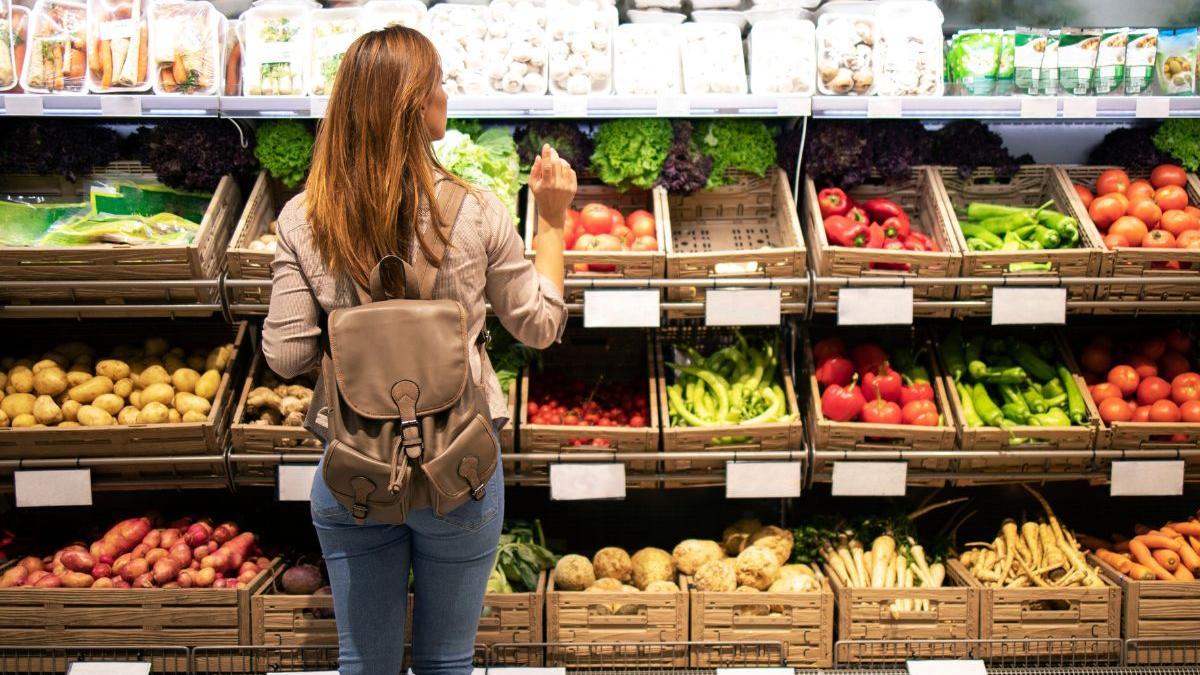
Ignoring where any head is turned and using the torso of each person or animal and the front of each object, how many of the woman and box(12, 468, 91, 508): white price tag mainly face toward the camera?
1

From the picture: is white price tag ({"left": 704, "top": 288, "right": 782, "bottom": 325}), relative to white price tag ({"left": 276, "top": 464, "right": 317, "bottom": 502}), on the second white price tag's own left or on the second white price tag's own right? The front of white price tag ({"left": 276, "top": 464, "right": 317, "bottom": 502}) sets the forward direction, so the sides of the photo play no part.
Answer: on the second white price tag's own left

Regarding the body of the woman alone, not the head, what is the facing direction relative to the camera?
away from the camera

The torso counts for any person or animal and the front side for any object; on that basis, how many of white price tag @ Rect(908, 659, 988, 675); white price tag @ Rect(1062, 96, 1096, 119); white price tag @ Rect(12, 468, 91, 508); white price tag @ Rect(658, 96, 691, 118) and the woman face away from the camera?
1

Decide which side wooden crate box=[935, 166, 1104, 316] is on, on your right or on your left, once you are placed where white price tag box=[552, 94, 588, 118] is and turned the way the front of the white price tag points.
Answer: on your left

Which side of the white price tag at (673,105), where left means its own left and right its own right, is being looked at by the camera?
front

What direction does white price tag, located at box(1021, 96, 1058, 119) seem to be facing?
toward the camera

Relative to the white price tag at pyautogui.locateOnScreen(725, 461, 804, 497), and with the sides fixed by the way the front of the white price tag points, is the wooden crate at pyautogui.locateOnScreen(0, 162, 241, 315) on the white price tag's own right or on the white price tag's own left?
on the white price tag's own right

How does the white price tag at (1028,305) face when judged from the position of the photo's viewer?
facing the viewer

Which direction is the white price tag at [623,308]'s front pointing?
toward the camera

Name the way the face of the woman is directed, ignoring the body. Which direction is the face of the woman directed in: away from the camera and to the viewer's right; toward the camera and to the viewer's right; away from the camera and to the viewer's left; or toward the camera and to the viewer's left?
away from the camera and to the viewer's right

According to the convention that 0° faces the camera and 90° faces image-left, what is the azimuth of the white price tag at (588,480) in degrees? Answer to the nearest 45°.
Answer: approximately 0°

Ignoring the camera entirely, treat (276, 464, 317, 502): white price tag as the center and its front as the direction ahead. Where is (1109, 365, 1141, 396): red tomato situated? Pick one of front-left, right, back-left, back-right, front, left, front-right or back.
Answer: left

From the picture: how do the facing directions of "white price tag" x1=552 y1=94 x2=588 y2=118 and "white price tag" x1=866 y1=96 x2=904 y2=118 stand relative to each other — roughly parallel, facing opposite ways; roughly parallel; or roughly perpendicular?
roughly parallel

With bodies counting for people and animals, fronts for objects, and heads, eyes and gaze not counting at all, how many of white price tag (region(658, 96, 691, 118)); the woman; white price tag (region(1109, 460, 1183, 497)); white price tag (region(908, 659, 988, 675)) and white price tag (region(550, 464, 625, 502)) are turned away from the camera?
1

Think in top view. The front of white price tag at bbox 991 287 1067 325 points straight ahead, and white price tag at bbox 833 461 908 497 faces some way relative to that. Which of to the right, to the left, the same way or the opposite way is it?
the same way

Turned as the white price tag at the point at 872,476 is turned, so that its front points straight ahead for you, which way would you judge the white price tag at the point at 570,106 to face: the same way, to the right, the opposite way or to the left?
the same way
